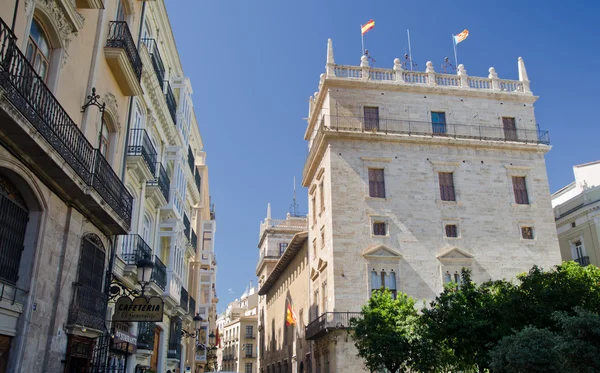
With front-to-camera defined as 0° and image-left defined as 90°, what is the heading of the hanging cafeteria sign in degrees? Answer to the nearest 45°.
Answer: approximately 0°

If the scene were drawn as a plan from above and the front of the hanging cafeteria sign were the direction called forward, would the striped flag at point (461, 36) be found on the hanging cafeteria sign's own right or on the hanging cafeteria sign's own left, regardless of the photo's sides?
on the hanging cafeteria sign's own left

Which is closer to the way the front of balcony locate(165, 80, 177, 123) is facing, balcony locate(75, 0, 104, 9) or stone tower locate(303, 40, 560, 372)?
the stone tower

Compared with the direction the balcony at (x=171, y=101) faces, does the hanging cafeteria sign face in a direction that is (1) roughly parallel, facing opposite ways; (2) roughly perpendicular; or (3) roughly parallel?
roughly perpendicular

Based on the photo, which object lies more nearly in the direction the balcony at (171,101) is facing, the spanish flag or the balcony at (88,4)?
the spanish flag

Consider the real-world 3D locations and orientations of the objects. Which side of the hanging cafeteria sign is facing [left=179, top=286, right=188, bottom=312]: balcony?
back

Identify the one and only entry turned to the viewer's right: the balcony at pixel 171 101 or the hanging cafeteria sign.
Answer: the balcony

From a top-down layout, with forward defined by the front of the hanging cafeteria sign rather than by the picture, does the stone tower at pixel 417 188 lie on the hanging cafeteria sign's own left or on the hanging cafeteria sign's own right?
on the hanging cafeteria sign's own left

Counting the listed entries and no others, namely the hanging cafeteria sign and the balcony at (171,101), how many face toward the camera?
1

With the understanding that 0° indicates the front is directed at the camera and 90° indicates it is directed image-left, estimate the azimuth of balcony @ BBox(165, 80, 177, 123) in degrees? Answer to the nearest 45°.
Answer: approximately 270°
